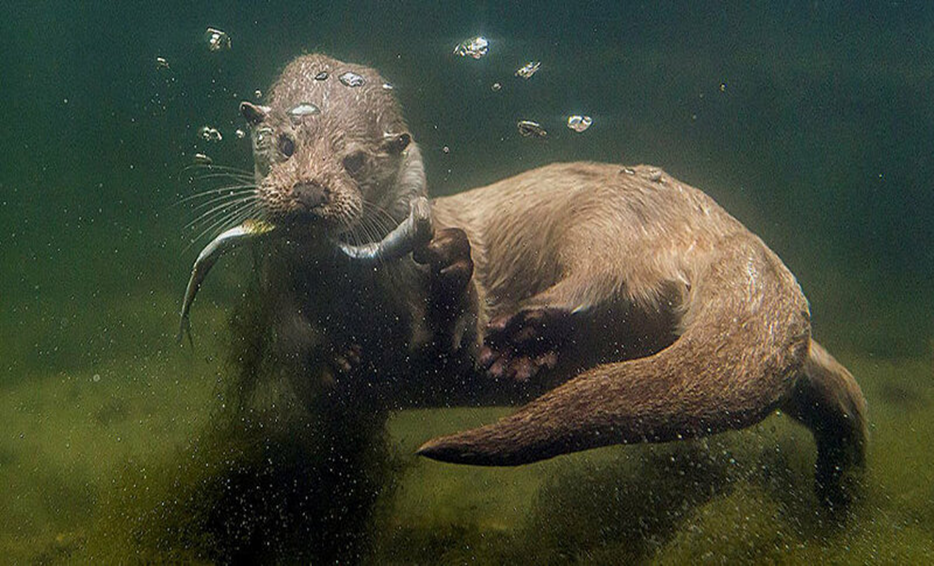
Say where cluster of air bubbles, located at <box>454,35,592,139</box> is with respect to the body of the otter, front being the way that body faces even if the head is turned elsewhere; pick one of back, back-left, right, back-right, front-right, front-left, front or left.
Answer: back-right

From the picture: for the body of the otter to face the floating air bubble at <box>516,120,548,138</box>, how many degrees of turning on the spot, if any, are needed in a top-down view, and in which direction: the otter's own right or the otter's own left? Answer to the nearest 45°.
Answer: approximately 135° to the otter's own right

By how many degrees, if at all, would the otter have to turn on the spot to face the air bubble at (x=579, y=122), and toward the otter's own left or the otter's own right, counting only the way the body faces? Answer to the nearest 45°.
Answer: approximately 135° to the otter's own right

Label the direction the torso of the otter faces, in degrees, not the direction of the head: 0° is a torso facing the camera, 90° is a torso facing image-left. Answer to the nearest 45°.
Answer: approximately 45°

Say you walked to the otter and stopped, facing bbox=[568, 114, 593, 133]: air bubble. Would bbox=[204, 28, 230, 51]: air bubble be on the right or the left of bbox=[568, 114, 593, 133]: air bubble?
left
